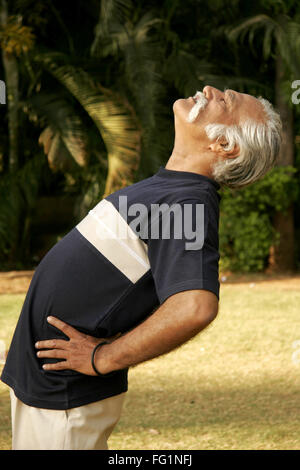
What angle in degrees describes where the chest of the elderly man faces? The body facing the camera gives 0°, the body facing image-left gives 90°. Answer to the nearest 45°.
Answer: approximately 90°

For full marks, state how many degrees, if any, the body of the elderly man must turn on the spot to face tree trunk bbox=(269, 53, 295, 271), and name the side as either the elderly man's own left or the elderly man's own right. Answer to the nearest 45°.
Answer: approximately 90° to the elderly man's own right

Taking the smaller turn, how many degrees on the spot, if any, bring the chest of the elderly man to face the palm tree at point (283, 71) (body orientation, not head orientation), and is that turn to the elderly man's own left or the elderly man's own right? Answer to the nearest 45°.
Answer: approximately 90° to the elderly man's own right

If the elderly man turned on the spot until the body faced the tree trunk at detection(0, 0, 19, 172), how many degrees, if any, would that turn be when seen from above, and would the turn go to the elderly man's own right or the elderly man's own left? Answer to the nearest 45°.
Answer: approximately 90° to the elderly man's own right
